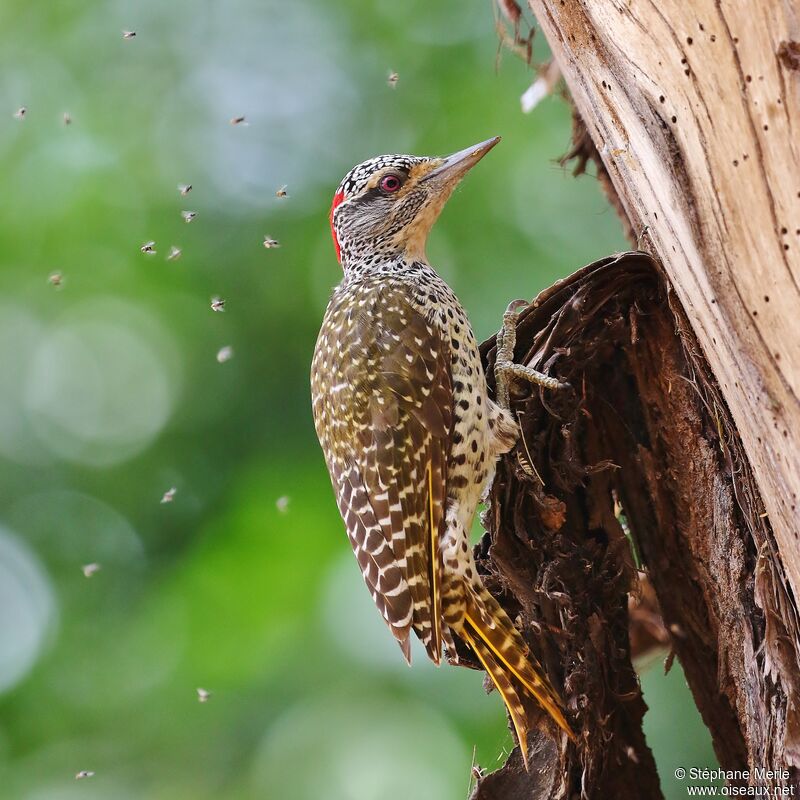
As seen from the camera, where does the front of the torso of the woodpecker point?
to the viewer's right
